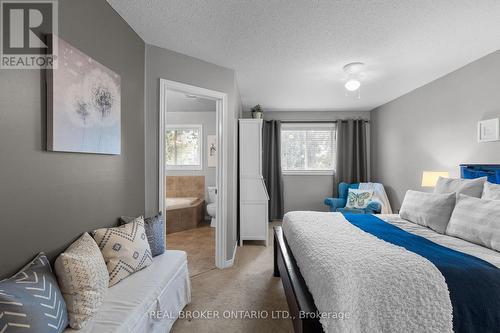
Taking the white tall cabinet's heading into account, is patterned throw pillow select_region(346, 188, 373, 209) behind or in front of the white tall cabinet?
in front

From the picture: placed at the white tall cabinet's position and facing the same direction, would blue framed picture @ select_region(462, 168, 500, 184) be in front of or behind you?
in front

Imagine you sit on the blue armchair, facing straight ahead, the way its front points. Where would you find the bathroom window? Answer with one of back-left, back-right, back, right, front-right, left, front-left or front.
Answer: front-right

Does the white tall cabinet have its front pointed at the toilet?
no

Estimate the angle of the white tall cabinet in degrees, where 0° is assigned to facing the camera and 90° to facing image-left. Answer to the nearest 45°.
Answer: approximately 270°

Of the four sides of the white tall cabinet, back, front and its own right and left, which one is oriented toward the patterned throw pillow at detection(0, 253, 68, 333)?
right

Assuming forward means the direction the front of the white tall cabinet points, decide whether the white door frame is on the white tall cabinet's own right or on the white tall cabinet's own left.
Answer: on the white tall cabinet's own right

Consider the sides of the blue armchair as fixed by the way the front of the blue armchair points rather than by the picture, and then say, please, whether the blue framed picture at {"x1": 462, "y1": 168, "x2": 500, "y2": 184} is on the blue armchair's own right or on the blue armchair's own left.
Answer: on the blue armchair's own left

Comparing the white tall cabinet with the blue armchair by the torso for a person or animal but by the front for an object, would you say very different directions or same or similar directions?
very different directions

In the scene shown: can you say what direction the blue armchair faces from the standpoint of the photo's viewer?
facing the viewer and to the left of the viewer

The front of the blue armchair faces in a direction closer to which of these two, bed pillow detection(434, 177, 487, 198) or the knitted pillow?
the knitted pillow

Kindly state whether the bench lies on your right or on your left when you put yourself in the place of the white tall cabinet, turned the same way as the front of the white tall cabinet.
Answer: on your right

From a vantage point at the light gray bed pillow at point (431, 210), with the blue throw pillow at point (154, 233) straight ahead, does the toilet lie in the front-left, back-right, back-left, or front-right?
front-right

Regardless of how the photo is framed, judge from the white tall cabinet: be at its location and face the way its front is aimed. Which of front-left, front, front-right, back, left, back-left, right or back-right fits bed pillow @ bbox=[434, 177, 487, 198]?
front-right
